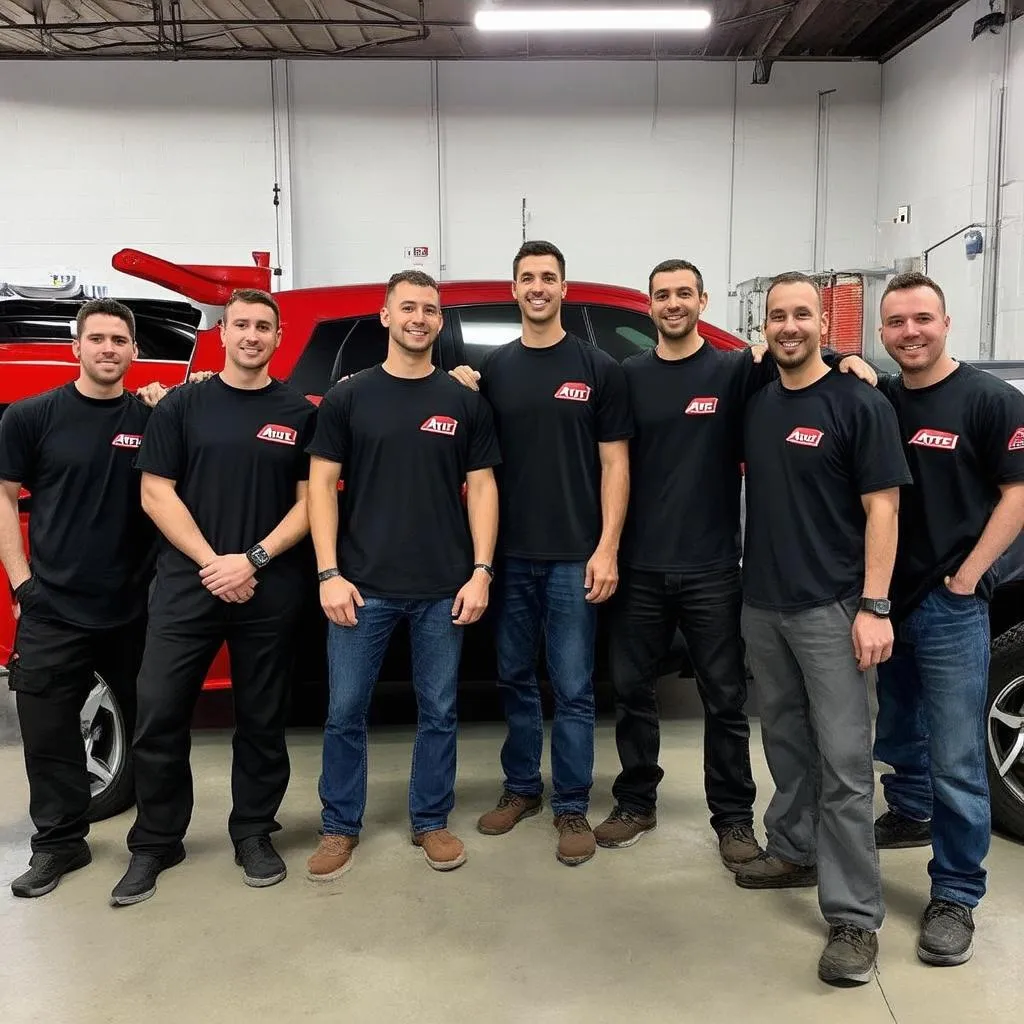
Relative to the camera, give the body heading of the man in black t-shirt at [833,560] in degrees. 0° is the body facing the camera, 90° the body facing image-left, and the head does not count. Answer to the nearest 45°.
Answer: approximately 45°

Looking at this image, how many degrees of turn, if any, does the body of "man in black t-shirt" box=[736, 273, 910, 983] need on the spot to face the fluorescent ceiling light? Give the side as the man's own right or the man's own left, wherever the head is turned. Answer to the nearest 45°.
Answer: approximately 135° to the man's own right

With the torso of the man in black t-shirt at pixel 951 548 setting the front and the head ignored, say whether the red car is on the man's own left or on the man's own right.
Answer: on the man's own right

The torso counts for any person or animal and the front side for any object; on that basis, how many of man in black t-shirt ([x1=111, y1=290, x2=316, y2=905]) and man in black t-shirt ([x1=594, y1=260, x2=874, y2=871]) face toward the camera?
2

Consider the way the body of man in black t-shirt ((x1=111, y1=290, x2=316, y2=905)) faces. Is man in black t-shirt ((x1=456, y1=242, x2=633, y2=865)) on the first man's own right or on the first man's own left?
on the first man's own left
